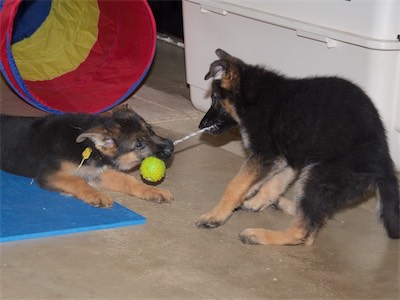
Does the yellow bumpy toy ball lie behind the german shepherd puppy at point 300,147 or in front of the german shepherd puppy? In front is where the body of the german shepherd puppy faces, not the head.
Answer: in front

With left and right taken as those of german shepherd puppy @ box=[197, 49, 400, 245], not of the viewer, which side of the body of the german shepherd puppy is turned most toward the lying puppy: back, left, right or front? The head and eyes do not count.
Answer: front

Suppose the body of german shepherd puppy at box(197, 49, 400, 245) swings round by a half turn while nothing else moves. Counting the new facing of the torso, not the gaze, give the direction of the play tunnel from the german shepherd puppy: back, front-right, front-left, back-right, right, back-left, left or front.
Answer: back-left

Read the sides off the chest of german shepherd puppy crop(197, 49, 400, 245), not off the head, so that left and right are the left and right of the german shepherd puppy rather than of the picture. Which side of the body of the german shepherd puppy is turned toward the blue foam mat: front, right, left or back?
front

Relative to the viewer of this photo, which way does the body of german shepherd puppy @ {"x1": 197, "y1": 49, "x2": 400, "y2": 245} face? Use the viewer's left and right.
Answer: facing to the left of the viewer
